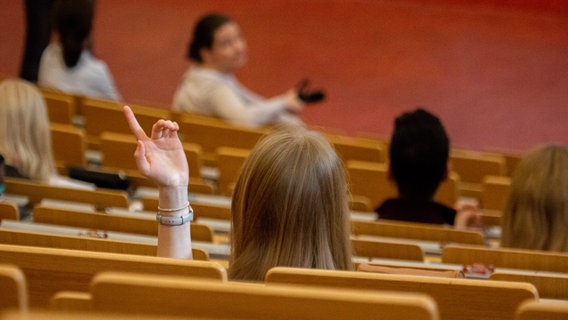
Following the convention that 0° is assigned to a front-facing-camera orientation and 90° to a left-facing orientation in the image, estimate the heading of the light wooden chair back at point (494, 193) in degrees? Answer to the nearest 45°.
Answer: approximately 180°

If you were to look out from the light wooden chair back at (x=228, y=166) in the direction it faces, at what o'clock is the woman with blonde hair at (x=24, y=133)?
The woman with blonde hair is roughly at 8 o'clock from the light wooden chair back.

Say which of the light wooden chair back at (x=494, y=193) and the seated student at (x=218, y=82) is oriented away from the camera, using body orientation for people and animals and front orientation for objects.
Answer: the light wooden chair back

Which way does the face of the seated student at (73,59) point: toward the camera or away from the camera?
away from the camera

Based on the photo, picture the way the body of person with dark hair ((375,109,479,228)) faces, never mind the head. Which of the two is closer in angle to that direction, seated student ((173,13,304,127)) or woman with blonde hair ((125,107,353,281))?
the seated student

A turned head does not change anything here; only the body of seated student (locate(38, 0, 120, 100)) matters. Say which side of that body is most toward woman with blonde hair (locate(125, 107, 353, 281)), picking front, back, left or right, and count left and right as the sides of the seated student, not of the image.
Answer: back

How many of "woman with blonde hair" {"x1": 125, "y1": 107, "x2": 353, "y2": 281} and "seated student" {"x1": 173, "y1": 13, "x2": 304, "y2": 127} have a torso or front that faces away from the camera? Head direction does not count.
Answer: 1

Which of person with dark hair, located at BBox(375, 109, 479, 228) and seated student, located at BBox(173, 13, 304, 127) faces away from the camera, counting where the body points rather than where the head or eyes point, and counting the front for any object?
the person with dark hair

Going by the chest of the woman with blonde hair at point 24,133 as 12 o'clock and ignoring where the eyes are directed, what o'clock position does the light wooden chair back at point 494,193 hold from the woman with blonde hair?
The light wooden chair back is roughly at 3 o'clock from the woman with blonde hair.

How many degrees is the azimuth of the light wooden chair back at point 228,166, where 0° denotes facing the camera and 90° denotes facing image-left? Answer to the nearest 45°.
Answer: approximately 180°

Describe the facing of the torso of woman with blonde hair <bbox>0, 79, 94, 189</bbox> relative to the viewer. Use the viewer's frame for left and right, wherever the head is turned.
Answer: facing away from the viewer

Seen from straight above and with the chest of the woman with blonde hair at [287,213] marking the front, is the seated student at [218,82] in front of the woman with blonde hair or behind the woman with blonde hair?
in front

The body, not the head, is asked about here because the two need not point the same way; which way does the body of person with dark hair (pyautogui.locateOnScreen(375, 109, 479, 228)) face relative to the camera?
away from the camera

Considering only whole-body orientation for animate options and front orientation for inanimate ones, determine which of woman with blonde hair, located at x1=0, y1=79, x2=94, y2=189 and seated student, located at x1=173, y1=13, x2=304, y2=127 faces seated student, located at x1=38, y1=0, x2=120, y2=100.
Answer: the woman with blonde hair
